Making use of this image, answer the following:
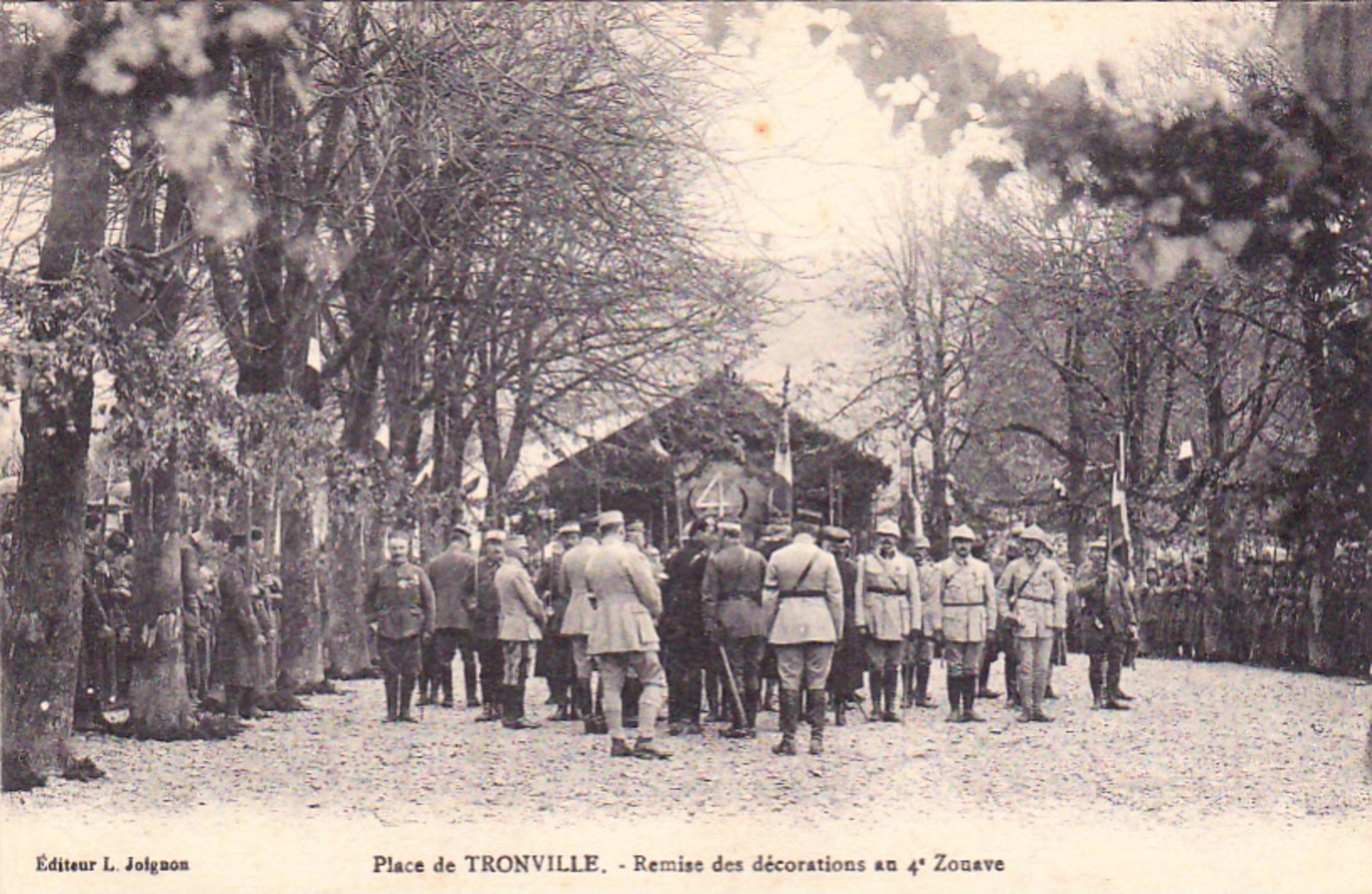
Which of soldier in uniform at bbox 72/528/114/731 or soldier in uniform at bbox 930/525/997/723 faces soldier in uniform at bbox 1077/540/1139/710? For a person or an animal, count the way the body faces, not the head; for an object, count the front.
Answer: soldier in uniform at bbox 72/528/114/731

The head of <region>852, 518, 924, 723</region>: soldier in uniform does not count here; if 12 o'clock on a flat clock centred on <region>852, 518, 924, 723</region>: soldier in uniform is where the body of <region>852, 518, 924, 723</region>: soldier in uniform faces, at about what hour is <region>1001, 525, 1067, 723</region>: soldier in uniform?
<region>1001, 525, 1067, 723</region>: soldier in uniform is roughly at 9 o'clock from <region>852, 518, 924, 723</region>: soldier in uniform.

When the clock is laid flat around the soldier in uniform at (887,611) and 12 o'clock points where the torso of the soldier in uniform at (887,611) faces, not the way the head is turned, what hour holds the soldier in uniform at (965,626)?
the soldier in uniform at (965,626) is roughly at 9 o'clock from the soldier in uniform at (887,611).

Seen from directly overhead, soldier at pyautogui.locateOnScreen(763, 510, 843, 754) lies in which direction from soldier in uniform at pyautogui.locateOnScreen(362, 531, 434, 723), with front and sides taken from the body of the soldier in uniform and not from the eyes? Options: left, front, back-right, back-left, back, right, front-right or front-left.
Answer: front-left

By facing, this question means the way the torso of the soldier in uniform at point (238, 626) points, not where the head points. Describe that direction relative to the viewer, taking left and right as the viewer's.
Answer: facing to the right of the viewer

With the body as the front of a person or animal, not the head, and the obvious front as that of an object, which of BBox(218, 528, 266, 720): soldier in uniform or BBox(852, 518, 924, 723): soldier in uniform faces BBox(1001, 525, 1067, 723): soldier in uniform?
BBox(218, 528, 266, 720): soldier in uniform

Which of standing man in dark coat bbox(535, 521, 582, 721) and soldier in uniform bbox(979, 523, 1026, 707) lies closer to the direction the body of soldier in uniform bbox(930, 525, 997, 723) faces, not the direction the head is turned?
the standing man in dark coat
